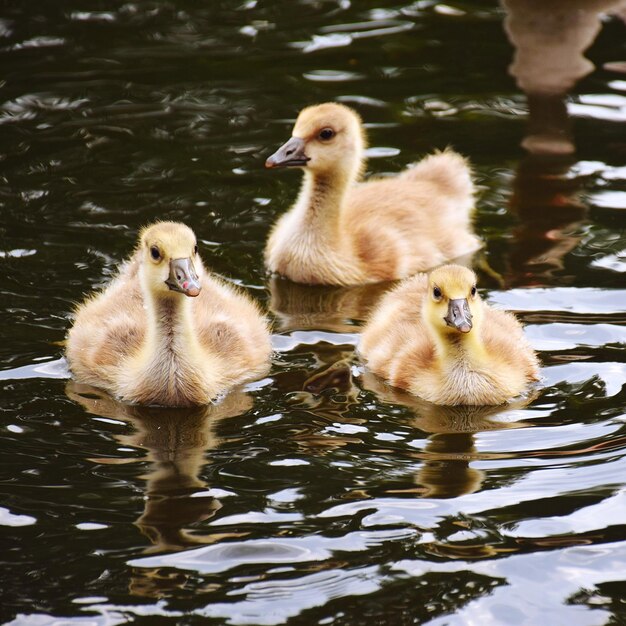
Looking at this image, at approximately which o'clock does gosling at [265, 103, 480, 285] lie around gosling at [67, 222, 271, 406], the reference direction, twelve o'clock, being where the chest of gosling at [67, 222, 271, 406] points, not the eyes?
gosling at [265, 103, 480, 285] is roughly at 7 o'clock from gosling at [67, 222, 271, 406].

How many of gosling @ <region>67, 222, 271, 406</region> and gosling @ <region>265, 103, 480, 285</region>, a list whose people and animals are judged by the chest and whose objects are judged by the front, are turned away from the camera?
0

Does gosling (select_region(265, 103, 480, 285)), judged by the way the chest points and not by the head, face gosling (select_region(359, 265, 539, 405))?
no

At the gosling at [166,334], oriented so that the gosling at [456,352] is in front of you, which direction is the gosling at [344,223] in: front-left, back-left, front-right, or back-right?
front-left

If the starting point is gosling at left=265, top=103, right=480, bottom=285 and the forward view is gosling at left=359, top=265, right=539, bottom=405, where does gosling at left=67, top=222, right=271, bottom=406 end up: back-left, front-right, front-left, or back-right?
front-right

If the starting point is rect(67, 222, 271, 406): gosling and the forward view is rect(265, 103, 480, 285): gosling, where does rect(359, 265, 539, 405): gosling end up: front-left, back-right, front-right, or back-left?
front-right

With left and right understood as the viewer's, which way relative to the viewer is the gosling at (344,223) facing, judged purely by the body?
facing the viewer and to the left of the viewer

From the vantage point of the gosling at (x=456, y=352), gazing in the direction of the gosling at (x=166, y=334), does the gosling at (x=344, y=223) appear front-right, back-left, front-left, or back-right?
front-right

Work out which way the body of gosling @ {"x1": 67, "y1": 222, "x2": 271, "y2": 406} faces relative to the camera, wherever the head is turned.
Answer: toward the camera

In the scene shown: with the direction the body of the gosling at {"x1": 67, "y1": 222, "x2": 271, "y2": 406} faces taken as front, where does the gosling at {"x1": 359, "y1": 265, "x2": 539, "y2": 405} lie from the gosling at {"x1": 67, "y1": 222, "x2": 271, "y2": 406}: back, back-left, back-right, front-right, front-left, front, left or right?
left

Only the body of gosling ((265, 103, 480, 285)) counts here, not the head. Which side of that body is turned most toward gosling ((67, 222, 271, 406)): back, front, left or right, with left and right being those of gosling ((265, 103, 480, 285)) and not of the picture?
front
